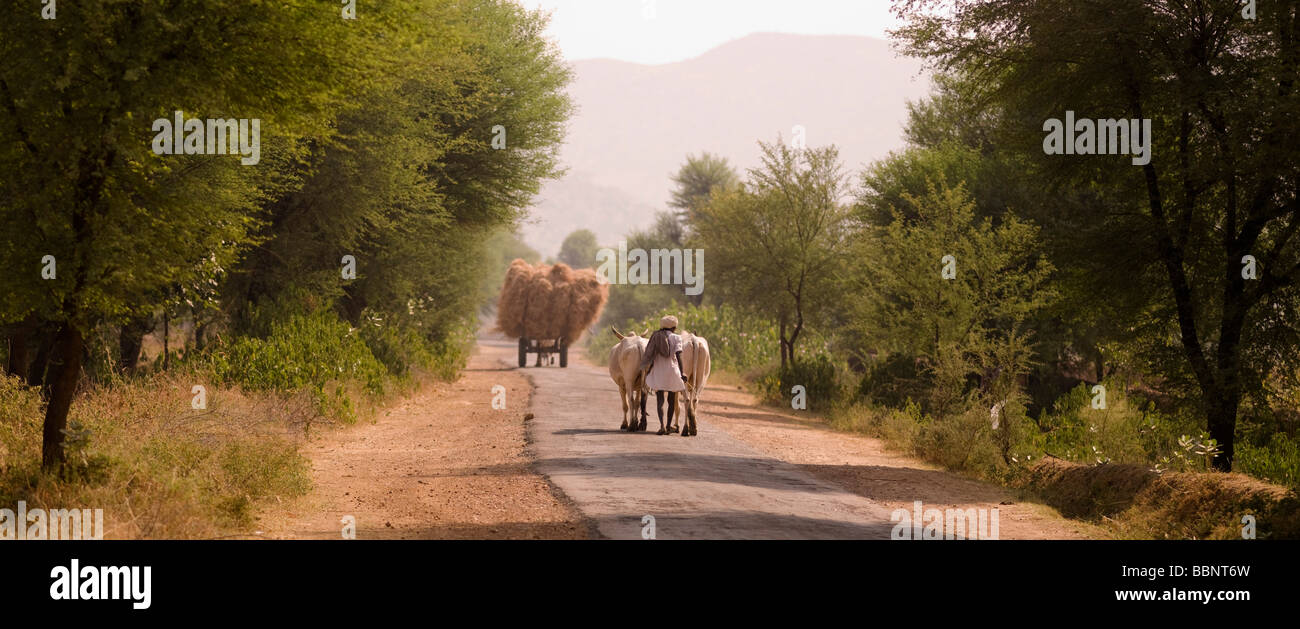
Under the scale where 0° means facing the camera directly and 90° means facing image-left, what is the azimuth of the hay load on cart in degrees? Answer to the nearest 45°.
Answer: approximately 180°

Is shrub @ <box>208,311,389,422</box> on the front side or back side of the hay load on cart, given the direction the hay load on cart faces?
on the back side

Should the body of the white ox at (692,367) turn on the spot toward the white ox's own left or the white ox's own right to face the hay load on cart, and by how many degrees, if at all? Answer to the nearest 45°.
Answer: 0° — it already faces it

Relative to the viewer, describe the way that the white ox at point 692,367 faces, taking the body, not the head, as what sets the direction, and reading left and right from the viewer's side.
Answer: facing away from the viewer

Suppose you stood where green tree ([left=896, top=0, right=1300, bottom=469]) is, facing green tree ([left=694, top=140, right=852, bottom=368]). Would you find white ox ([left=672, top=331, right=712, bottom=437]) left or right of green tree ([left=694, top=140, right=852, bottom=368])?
left

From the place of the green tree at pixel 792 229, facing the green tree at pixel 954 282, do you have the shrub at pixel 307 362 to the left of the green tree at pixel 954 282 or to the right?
right

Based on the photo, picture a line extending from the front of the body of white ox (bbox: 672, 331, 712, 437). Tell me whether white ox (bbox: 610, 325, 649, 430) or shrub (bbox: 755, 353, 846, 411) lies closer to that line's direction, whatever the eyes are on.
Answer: the shrub

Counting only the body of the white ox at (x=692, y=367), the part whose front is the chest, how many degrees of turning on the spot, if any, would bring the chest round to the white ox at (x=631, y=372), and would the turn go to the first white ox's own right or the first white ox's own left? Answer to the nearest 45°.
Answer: approximately 90° to the first white ox's own left

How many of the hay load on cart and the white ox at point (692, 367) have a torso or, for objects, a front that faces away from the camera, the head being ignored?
2

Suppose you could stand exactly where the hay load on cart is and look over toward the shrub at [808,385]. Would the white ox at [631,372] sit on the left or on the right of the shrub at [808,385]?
right
